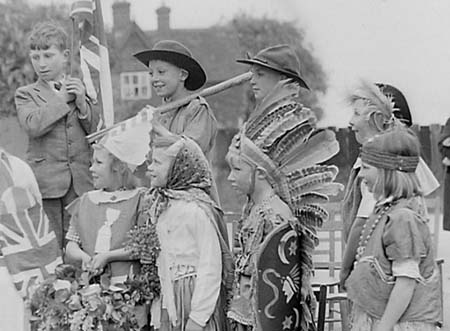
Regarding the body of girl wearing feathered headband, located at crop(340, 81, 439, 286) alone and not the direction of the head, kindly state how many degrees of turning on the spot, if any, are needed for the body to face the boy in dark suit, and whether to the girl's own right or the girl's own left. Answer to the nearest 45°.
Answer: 0° — they already face them

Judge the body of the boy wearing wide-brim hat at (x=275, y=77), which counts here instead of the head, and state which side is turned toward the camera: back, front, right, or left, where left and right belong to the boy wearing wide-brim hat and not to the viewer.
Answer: left

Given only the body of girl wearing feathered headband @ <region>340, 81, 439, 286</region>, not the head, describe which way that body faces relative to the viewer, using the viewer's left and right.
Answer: facing to the left of the viewer
